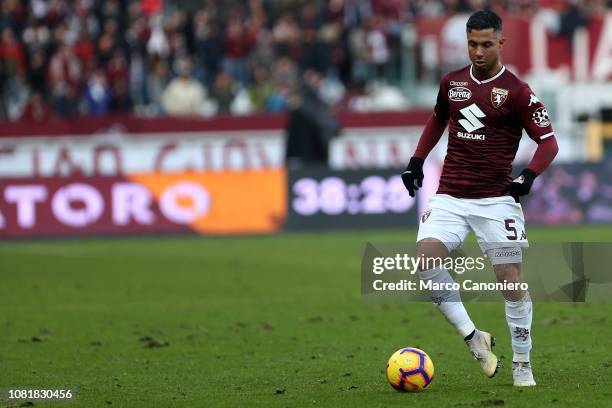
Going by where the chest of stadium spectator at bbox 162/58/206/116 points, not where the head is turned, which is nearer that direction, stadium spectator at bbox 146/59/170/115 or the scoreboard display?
the scoreboard display

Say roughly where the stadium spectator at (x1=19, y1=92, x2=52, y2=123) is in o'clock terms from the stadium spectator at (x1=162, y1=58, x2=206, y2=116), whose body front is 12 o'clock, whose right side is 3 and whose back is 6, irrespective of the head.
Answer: the stadium spectator at (x1=19, y1=92, x2=52, y2=123) is roughly at 3 o'clock from the stadium spectator at (x1=162, y1=58, x2=206, y2=116).

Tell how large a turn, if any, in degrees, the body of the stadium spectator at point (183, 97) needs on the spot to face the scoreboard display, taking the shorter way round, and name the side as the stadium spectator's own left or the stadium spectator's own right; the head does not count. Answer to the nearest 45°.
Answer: approximately 45° to the stadium spectator's own left

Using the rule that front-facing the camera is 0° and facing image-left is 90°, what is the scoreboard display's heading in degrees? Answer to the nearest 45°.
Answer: approximately 0°

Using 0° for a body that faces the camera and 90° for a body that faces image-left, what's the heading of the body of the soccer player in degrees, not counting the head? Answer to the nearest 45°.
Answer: approximately 45°

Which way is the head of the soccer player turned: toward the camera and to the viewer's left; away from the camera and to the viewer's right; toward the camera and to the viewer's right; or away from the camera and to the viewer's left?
toward the camera and to the viewer's left

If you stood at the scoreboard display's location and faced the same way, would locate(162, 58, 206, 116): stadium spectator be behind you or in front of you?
behind

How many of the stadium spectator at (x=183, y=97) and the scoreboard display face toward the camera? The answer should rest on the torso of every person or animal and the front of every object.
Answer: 2

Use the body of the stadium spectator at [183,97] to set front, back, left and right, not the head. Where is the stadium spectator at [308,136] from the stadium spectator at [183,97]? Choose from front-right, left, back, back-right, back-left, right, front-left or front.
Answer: front-left

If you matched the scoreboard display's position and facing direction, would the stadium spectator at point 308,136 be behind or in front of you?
behind
